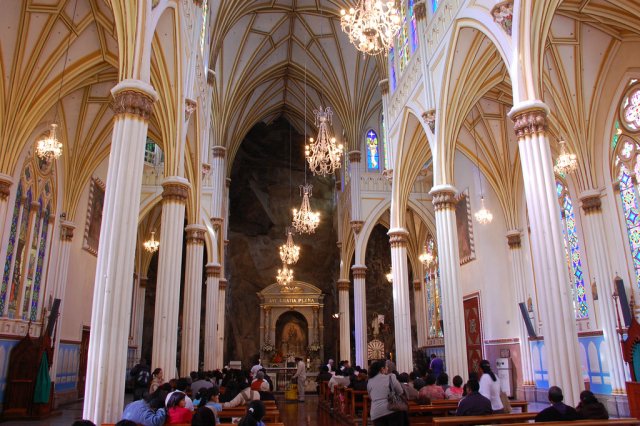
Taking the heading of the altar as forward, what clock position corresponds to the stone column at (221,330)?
The stone column is roughly at 1 o'clock from the altar.

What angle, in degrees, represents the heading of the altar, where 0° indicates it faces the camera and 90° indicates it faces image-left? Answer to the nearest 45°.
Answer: approximately 0°

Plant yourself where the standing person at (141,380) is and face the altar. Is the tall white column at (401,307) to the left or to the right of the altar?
right

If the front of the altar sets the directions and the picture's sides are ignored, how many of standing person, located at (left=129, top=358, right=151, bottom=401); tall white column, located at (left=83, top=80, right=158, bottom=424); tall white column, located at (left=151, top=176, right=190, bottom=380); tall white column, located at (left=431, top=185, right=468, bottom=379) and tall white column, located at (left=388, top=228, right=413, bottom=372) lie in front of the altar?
5

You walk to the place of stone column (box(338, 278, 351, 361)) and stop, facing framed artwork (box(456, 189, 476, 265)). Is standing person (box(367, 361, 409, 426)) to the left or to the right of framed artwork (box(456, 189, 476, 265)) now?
right

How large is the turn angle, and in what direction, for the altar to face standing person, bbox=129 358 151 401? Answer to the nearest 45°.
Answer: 0° — it already faces them

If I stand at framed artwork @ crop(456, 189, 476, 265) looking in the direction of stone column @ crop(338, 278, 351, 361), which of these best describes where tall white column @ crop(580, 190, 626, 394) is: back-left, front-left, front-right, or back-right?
back-left

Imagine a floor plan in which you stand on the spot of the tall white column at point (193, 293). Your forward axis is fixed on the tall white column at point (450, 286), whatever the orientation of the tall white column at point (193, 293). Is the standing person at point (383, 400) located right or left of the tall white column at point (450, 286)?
right
